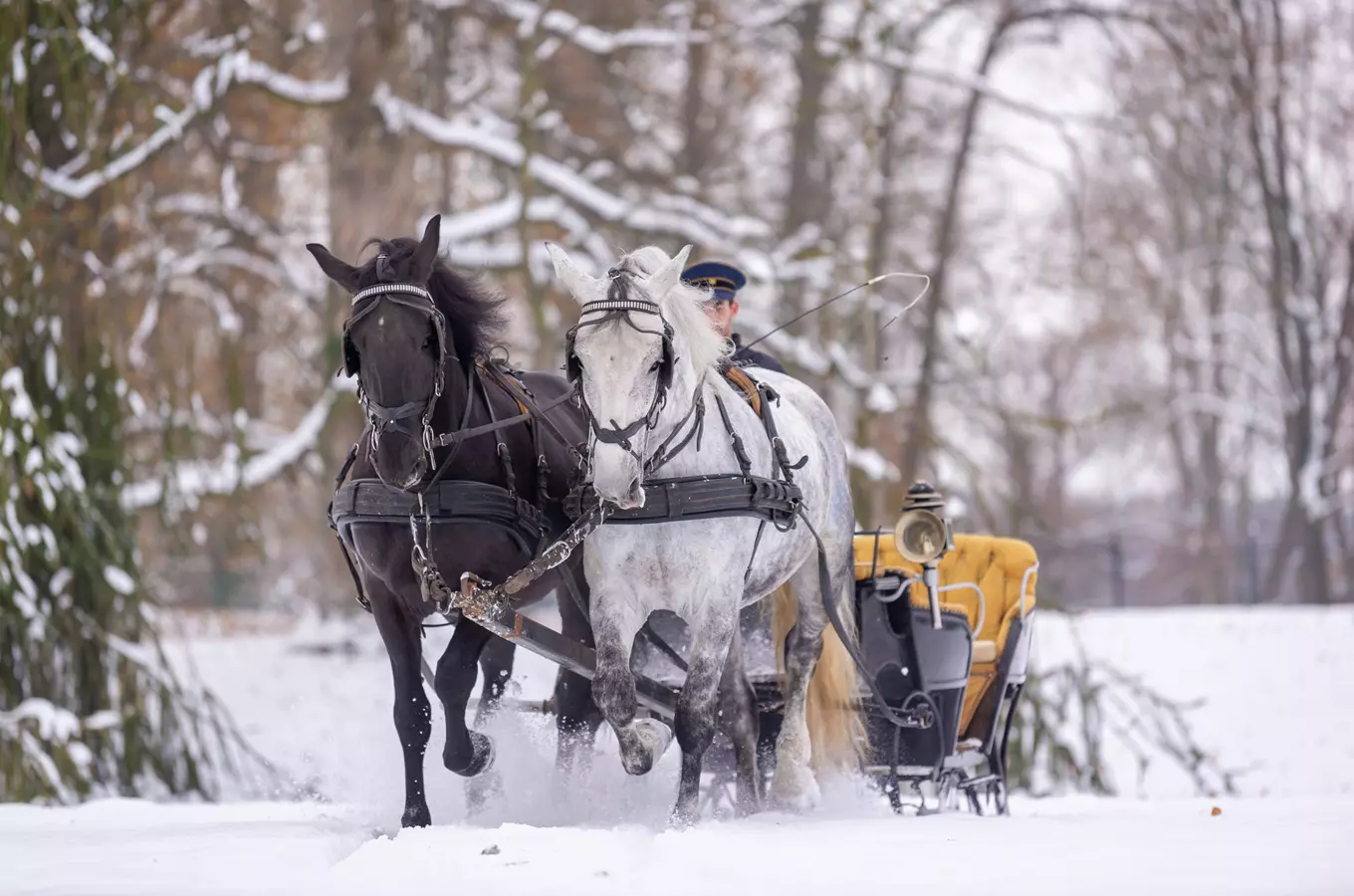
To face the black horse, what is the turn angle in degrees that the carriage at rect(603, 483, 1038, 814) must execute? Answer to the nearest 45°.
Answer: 0° — it already faces it

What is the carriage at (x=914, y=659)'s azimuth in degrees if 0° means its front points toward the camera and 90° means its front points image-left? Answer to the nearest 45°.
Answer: approximately 45°

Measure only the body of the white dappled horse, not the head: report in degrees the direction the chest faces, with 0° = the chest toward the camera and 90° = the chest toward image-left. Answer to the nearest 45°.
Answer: approximately 45°

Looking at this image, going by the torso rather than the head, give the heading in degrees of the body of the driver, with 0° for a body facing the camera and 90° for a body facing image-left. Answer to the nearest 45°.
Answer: approximately 45°

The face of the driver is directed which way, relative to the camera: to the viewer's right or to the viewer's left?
to the viewer's left

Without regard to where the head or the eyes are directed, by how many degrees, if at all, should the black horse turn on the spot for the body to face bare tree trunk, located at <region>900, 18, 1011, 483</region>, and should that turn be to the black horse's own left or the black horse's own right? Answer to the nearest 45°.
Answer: approximately 180°
